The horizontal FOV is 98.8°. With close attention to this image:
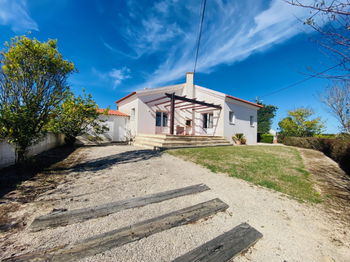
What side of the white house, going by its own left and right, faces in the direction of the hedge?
left

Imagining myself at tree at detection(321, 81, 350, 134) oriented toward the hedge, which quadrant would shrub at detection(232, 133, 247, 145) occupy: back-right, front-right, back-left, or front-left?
front-right

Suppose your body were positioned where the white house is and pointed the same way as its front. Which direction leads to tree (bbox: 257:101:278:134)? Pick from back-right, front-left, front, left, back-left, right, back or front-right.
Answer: back-left

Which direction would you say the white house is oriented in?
toward the camera

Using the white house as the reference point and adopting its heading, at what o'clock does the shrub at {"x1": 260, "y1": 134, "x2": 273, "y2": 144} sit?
The shrub is roughly at 8 o'clock from the white house.

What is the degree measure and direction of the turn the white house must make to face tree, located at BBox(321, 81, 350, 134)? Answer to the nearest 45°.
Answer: approximately 90° to its left

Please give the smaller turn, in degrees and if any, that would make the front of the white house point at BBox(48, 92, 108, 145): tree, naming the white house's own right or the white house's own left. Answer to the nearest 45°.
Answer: approximately 45° to the white house's own right
